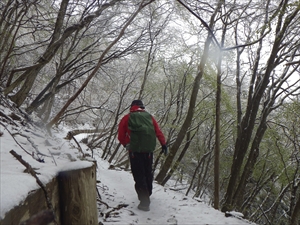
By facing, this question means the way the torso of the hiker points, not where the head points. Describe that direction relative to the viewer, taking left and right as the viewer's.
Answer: facing away from the viewer

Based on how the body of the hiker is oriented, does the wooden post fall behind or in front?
behind
